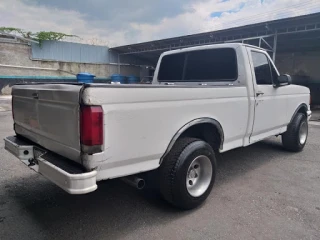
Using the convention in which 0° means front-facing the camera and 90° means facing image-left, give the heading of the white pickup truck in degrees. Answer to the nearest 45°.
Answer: approximately 225°
